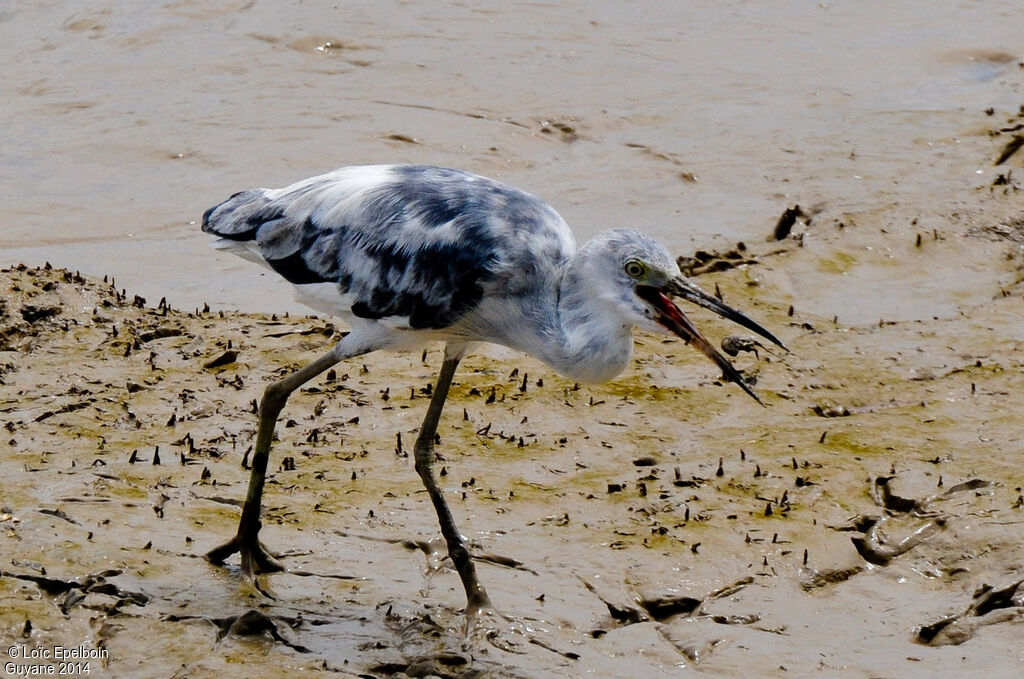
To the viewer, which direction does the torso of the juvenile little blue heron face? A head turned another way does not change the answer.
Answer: to the viewer's right
